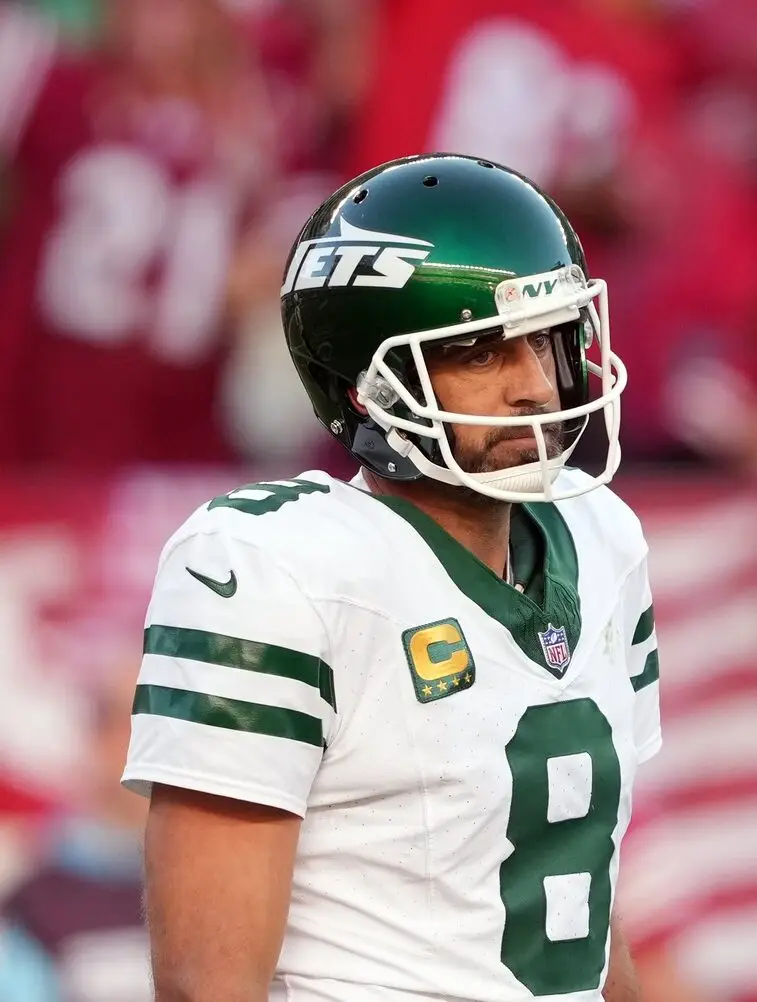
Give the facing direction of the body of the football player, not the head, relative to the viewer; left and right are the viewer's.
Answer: facing the viewer and to the right of the viewer

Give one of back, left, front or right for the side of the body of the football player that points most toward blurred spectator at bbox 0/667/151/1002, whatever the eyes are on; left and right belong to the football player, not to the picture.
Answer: back

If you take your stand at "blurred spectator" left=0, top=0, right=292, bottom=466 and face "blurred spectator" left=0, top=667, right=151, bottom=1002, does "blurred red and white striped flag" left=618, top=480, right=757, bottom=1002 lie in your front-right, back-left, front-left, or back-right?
front-left

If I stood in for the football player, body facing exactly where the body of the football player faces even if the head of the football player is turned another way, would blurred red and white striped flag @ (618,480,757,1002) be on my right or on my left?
on my left

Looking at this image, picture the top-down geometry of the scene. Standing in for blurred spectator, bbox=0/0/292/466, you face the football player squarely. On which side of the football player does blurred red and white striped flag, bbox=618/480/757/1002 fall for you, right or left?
left

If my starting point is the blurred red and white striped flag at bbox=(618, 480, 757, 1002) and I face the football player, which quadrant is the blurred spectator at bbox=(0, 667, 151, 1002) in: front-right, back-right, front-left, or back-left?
front-right
